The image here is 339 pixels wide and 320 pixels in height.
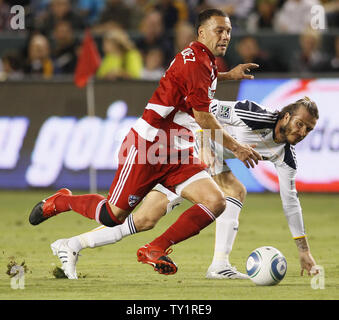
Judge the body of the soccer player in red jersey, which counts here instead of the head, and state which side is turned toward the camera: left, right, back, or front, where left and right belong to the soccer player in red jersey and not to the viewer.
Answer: right

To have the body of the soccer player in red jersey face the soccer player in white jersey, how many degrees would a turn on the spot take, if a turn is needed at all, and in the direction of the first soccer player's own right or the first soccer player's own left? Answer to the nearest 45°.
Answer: approximately 45° to the first soccer player's own left
